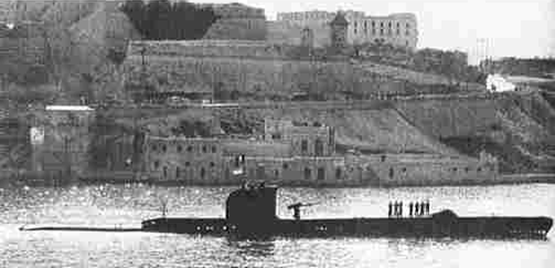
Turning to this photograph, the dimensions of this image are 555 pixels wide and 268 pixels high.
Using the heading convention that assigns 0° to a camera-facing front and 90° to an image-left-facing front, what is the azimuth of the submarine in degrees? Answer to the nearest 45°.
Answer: approximately 270°
